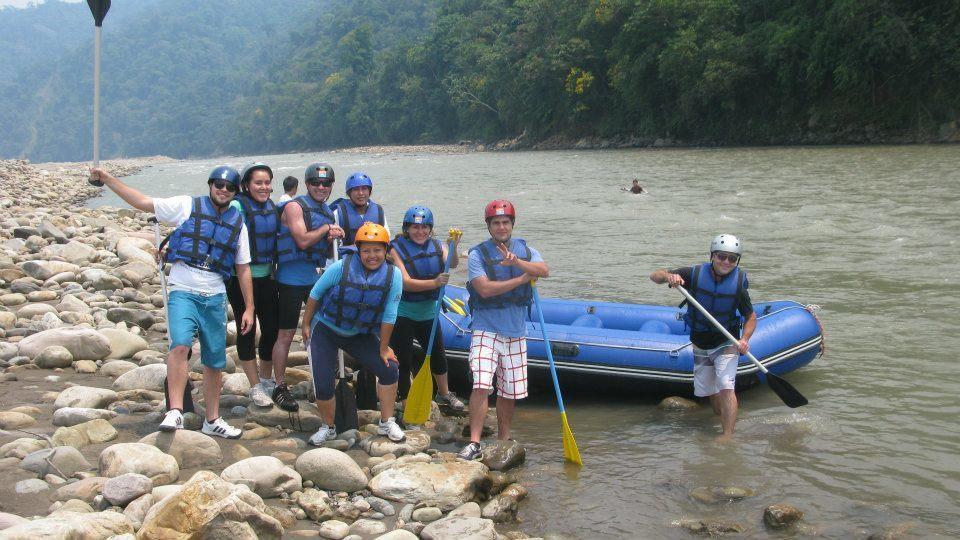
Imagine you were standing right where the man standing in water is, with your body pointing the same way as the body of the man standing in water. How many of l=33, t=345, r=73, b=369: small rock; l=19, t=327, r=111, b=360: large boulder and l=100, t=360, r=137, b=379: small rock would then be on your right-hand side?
3

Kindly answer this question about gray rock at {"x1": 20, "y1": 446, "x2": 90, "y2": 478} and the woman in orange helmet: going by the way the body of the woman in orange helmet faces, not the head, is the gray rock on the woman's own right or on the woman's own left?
on the woman's own right

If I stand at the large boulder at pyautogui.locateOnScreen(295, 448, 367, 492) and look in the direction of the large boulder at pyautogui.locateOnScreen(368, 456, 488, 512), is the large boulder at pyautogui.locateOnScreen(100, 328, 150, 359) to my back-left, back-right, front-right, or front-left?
back-left

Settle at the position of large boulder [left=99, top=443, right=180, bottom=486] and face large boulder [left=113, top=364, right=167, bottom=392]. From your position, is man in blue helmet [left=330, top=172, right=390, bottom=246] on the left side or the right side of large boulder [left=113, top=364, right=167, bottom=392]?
right

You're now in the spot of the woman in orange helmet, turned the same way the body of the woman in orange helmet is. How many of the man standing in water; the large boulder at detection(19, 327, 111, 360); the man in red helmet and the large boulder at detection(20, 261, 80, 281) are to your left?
2

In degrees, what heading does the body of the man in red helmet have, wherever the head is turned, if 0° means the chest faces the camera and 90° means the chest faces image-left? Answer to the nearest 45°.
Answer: approximately 0°

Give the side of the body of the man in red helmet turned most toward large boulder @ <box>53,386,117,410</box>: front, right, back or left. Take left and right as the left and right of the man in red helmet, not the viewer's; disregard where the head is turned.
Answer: right

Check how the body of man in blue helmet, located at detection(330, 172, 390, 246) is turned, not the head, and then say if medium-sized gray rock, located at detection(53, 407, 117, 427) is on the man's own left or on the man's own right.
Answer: on the man's own right
